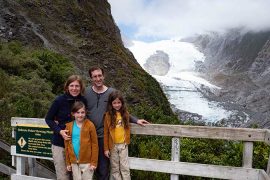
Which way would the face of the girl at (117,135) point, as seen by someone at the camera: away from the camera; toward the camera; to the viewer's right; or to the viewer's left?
toward the camera

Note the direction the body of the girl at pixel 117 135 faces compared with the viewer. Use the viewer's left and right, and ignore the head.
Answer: facing the viewer

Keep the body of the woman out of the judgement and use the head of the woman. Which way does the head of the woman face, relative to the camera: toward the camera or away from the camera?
toward the camera

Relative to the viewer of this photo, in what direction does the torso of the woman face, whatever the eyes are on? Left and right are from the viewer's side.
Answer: facing the viewer and to the right of the viewer

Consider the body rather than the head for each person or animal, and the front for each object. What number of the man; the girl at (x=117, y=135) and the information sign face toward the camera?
3

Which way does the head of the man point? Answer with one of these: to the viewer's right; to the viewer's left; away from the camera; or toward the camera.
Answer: toward the camera

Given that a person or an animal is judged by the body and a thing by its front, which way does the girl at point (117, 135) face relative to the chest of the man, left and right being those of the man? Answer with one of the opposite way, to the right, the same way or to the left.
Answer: the same way

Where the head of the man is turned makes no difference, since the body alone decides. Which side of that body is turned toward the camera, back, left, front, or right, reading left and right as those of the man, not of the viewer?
front

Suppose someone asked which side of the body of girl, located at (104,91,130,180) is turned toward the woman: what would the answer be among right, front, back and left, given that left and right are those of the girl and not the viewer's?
right
